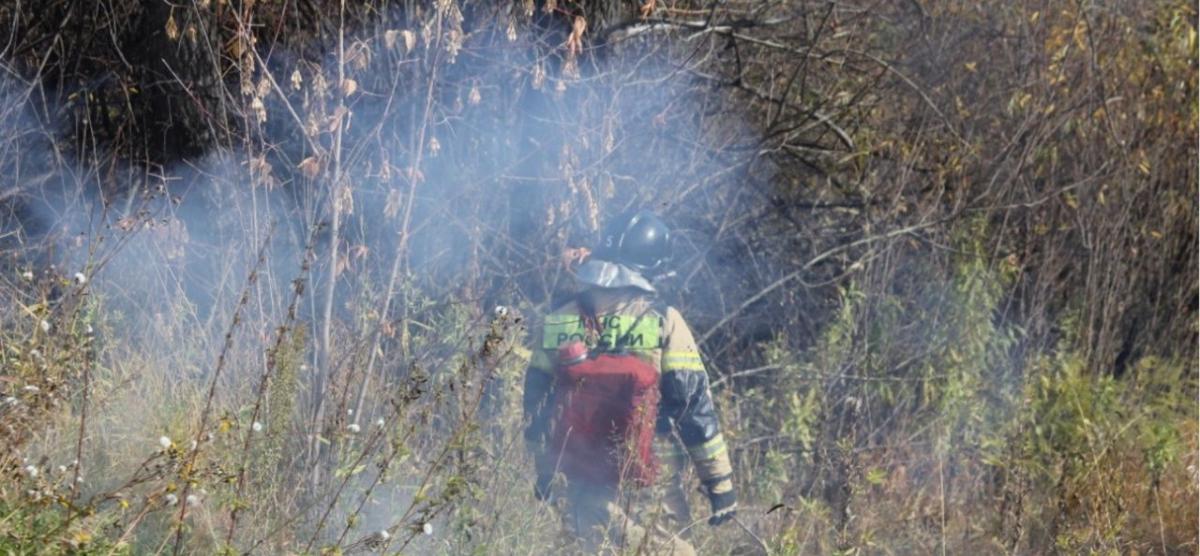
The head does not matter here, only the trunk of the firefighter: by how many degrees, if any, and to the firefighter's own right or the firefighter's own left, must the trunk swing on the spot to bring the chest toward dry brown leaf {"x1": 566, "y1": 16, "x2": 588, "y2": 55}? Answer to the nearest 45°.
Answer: approximately 45° to the firefighter's own left

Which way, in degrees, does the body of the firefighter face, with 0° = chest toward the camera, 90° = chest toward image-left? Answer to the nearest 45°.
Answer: approximately 225°
